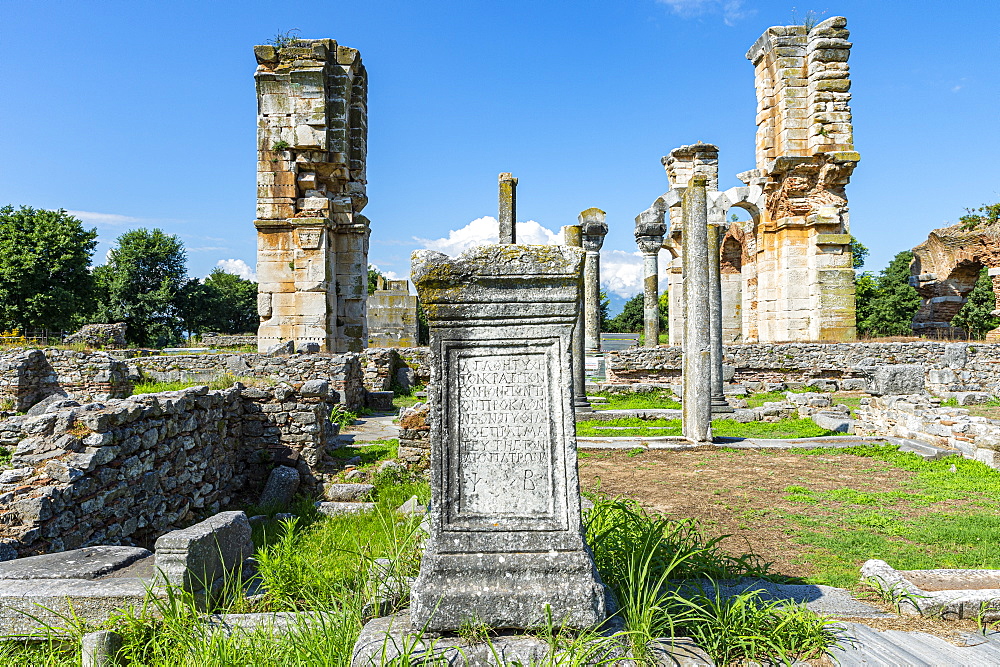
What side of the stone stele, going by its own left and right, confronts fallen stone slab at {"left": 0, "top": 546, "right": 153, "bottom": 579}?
right

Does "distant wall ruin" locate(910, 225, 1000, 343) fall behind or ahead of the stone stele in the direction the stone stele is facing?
behind

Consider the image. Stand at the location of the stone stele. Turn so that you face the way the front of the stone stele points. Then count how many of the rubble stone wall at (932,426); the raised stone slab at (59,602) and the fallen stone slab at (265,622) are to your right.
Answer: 2

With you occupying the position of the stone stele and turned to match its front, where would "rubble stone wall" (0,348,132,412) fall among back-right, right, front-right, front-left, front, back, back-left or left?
back-right

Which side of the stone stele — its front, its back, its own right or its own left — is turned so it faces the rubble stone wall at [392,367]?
back

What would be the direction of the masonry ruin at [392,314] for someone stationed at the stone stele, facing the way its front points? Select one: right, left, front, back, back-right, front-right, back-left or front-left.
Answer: back

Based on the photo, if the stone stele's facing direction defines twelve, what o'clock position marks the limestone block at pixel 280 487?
The limestone block is roughly at 5 o'clock from the stone stele.

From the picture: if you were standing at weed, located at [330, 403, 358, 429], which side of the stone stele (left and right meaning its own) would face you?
back

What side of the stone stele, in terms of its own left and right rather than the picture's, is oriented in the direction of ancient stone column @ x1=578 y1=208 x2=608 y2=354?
back

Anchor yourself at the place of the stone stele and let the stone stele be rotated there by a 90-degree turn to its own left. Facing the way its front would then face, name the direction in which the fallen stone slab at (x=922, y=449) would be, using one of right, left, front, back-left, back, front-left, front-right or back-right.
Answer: front-left

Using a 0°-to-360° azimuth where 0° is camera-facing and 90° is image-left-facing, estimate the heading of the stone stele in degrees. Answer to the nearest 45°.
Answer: approximately 0°
